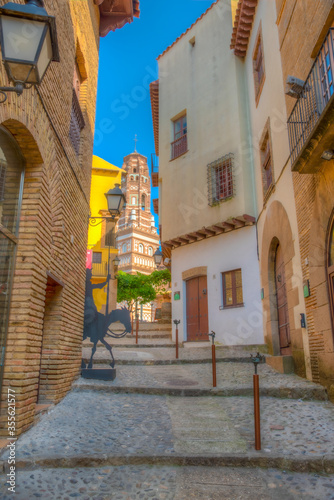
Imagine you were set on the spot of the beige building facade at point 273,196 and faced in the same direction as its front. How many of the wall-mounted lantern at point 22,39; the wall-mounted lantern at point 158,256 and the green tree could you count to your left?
1

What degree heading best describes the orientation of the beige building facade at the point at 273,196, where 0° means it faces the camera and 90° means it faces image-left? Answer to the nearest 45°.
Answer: approximately 90°

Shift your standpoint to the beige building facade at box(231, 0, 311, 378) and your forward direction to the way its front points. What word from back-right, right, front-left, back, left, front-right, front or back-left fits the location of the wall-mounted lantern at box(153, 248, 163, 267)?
front-right

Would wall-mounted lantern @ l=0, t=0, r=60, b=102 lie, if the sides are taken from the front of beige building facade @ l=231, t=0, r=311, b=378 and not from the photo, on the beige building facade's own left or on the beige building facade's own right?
on the beige building facade's own left

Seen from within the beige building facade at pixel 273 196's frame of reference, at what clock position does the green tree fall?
The green tree is roughly at 2 o'clock from the beige building facade.

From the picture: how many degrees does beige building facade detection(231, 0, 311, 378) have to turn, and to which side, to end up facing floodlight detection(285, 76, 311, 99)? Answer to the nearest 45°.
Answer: approximately 90° to its left
